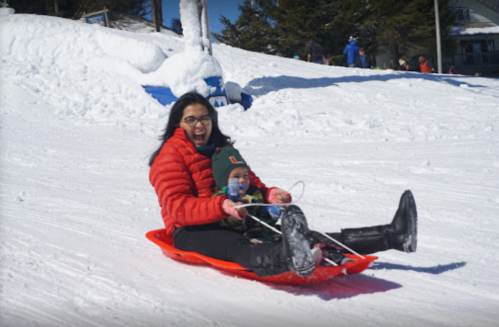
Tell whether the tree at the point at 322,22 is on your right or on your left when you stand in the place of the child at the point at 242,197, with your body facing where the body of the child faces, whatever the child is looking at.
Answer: on your left

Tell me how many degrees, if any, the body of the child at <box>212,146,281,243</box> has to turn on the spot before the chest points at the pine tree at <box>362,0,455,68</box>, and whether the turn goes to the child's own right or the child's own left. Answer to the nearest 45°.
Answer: approximately 135° to the child's own left

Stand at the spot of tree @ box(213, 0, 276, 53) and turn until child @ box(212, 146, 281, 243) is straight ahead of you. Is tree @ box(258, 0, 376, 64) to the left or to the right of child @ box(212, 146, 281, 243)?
left

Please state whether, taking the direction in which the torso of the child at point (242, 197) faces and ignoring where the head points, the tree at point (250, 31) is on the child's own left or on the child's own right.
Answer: on the child's own left

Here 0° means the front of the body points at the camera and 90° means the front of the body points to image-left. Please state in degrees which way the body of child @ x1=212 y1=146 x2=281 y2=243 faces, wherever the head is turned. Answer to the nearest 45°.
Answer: approximately 315°

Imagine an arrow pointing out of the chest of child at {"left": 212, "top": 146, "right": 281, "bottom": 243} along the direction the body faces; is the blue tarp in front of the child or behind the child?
behind

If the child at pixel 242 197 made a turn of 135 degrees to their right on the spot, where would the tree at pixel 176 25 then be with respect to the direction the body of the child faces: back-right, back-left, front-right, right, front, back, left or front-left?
right
